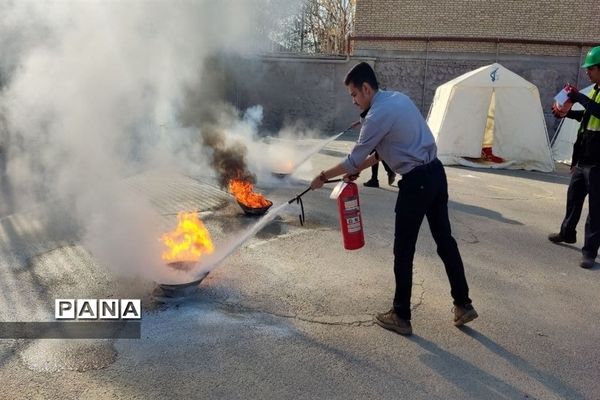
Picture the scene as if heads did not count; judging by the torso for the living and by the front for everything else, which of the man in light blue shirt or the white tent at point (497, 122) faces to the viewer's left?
the man in light blue shirt

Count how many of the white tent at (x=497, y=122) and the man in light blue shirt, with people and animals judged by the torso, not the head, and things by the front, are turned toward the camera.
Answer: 1

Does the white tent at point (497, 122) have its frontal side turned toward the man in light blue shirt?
yes

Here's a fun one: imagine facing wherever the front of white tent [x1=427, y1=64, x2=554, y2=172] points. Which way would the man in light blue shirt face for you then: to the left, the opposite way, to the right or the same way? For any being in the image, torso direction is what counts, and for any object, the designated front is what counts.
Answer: to the right

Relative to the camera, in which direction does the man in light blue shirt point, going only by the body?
to the viewer's left

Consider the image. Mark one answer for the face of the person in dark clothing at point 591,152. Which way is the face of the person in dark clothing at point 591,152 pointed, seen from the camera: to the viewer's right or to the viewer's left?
to the viewer's left

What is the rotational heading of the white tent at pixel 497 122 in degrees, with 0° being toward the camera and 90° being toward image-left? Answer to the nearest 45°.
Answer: approximately 0°
